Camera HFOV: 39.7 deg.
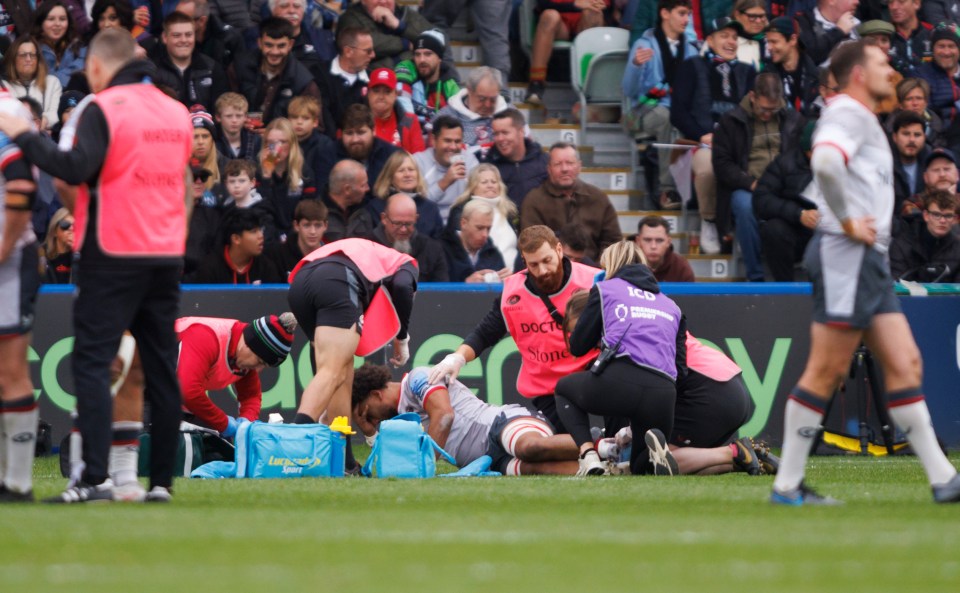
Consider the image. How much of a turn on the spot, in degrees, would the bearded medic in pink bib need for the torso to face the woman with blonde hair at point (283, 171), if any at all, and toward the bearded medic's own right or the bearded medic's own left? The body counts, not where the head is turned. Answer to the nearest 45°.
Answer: approximately 135° to the bearded medic's own right

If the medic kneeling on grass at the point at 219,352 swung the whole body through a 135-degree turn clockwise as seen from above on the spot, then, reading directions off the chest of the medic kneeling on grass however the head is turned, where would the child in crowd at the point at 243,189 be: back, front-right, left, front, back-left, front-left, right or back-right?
right

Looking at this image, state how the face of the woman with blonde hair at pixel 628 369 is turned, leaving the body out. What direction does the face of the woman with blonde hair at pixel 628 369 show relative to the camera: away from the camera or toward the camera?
away from the camera

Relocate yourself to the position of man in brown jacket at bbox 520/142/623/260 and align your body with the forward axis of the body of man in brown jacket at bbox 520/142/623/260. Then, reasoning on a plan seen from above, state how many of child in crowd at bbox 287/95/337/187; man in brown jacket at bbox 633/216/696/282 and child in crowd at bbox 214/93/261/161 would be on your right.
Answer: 2

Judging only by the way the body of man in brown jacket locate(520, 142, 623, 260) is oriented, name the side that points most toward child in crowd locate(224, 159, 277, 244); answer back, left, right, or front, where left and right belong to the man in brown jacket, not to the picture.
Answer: right

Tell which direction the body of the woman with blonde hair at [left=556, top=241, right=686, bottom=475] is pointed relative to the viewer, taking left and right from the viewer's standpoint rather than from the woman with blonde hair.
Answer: facing away from the viewer and to the left of the viewer
